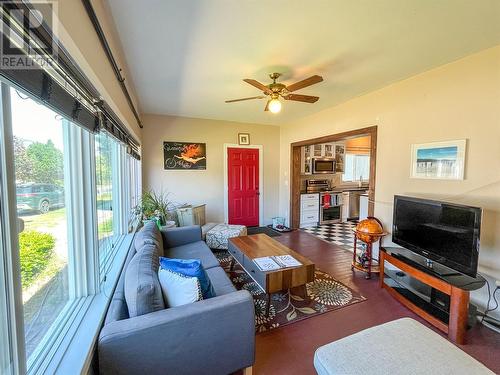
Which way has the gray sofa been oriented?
to the viewer's right

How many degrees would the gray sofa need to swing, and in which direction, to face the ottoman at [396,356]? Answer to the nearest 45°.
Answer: approximately 45° to its right

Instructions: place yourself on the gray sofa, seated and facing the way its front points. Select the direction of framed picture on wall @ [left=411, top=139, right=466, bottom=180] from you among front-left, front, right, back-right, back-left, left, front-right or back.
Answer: front

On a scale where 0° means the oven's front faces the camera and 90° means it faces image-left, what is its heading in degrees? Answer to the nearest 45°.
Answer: approximately 0°

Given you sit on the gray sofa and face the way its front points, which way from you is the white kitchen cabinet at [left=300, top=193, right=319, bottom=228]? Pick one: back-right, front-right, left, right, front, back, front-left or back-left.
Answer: front-left

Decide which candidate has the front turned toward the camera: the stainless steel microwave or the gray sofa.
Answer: the stainless steel microwave

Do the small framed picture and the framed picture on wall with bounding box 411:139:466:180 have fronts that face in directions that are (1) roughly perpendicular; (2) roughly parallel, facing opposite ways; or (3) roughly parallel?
roughly perpendicular

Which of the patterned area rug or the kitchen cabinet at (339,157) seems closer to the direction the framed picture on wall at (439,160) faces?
the patterned area rug

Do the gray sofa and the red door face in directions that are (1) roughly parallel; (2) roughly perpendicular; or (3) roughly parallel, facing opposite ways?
roughly perpendicular

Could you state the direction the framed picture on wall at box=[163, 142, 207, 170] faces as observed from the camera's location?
facing the viewer

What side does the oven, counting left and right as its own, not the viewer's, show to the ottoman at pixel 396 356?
front

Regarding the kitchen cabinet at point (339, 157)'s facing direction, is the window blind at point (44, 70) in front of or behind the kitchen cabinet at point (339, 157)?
in front

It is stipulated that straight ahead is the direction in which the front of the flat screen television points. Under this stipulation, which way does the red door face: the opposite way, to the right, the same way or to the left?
to the left

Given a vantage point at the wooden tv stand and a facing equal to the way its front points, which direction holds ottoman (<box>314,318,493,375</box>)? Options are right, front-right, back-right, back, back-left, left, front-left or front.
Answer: front-left

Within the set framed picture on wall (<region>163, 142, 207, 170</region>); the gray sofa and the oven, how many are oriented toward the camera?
2

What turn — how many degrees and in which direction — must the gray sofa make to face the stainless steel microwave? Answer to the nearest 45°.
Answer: approximately 45° to its left
